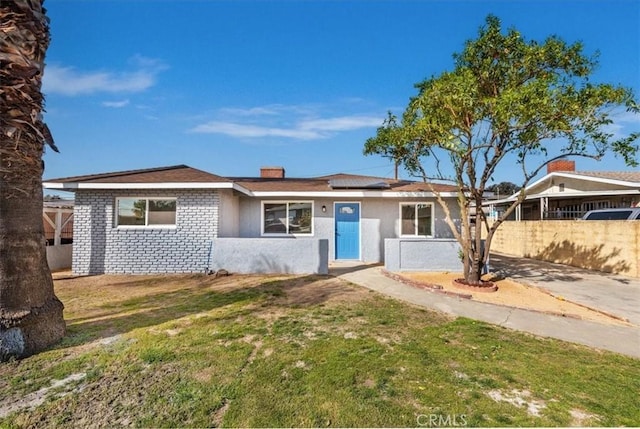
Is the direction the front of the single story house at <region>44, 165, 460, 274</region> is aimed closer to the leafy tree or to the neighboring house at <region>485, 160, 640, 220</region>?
the leafy tree

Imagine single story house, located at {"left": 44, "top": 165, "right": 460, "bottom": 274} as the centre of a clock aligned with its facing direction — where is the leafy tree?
The leafy tree is roughly at 10 o'clock from the single story house.

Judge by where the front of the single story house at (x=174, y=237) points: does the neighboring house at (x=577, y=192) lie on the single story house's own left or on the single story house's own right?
on the single story house's own left

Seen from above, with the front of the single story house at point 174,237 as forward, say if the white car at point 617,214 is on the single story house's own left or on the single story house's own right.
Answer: on the single story house's own left

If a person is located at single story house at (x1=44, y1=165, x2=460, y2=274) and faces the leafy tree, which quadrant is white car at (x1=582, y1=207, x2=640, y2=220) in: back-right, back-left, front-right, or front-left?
front-left

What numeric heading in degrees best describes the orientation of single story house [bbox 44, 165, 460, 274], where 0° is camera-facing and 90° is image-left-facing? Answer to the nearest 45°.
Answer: approximately 0°
